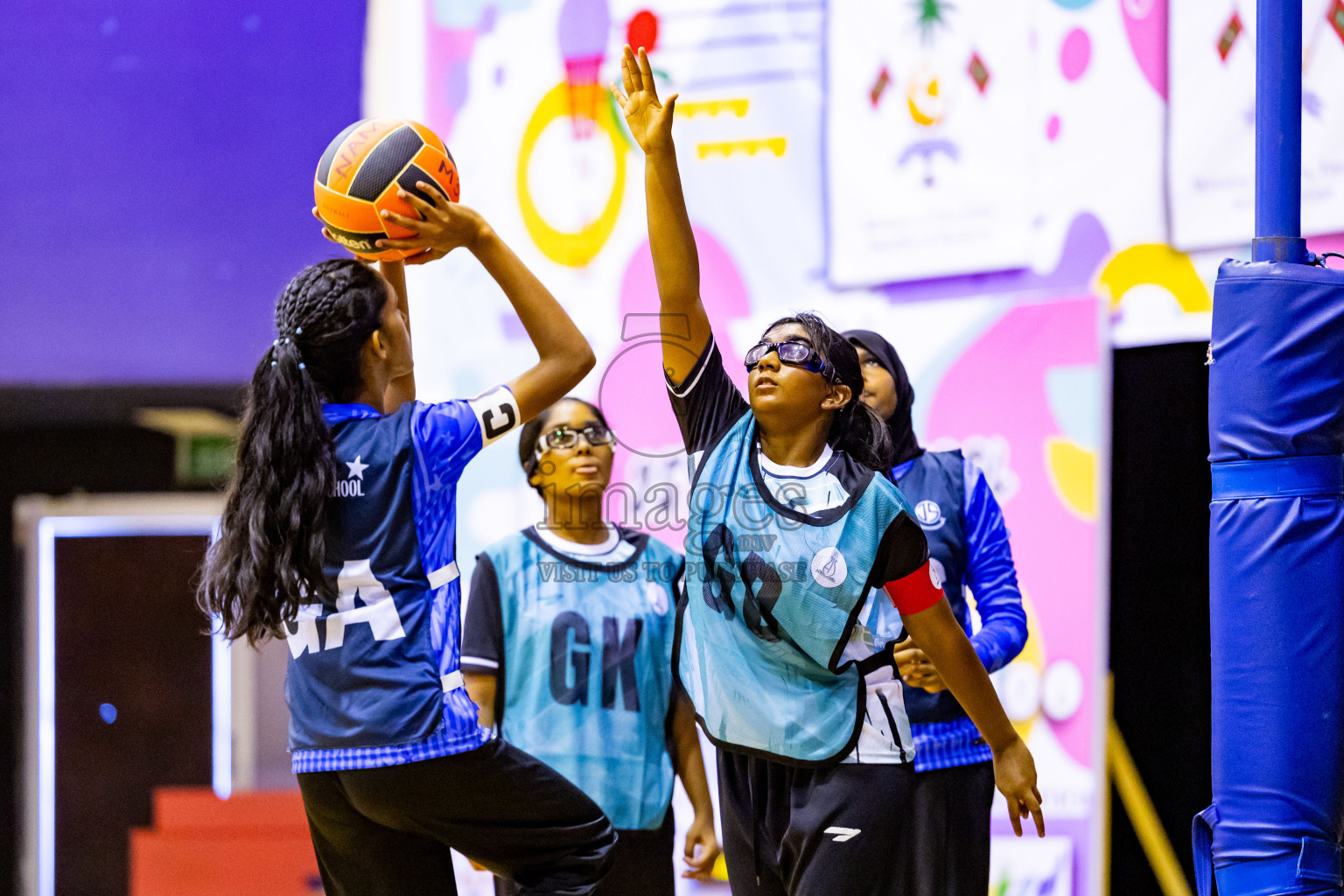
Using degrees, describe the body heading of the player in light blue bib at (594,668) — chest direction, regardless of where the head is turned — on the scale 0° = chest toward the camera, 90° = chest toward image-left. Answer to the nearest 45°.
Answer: approximately 0°

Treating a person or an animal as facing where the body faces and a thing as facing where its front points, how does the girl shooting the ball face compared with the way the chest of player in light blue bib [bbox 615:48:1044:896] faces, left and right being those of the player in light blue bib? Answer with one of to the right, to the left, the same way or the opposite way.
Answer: the opposite way

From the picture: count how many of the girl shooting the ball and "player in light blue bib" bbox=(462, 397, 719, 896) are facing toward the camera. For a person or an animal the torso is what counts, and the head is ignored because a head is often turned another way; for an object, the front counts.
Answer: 1

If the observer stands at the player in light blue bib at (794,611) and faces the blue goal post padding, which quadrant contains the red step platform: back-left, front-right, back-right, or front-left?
back-left

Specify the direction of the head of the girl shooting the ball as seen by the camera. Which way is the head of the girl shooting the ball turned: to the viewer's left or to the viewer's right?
to the viewer's right

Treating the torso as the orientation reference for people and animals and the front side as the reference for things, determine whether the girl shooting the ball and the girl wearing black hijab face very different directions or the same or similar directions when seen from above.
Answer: very different directions

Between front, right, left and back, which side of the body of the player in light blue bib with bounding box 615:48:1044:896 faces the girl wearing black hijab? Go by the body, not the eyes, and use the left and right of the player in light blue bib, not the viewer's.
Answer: back

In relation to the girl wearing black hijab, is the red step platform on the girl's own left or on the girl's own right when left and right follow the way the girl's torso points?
on the girl's own right

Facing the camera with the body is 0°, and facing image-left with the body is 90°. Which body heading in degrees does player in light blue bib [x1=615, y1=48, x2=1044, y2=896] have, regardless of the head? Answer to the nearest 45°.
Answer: approximately 45°

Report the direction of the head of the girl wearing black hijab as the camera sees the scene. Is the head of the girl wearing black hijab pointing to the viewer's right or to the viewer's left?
to the viewer's left

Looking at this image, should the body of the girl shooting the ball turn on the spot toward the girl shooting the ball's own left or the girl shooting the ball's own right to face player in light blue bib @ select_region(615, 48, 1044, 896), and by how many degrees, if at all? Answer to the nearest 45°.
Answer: approximately 45° to the girl shooting the ball's own right

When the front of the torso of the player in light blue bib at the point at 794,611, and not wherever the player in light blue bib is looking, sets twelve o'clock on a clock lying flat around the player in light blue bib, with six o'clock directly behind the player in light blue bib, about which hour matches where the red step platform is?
The red step platform is roughly at 3 o'clock from the player in light blue bib.

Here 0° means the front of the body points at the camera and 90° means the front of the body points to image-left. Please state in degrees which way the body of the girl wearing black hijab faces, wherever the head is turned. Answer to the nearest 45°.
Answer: approximately 45°
